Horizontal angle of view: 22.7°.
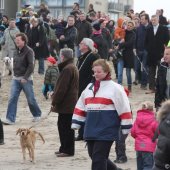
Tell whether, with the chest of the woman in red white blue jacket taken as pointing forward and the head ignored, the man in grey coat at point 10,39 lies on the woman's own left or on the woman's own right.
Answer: on the woman's own right

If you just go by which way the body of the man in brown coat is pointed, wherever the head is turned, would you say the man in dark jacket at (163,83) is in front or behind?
behind

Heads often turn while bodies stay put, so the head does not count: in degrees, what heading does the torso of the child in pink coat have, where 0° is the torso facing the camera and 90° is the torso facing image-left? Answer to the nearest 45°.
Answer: approximately 180°

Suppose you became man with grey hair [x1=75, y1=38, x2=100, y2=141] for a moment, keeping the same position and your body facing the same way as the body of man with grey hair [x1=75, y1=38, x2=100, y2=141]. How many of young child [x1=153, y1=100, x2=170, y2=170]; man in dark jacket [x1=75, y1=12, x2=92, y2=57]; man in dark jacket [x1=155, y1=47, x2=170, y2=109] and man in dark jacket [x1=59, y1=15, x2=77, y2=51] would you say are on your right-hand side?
2

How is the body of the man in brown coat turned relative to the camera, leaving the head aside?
to the viewer's left

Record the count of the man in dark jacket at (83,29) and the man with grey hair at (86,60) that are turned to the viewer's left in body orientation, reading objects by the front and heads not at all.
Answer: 1

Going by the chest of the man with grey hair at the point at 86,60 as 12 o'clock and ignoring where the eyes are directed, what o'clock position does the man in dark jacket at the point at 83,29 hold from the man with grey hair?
The man in dark jacket is roughly at 3 o'clock from the man with grey hair.

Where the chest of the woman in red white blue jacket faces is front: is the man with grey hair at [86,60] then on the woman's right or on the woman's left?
on the woman's right
